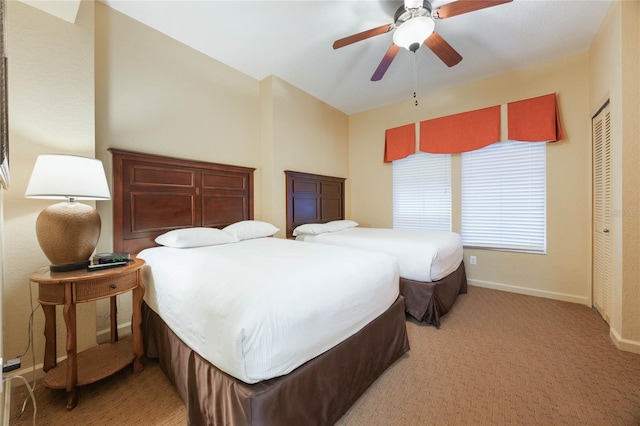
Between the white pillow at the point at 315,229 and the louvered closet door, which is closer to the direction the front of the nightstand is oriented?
the louvered closet door

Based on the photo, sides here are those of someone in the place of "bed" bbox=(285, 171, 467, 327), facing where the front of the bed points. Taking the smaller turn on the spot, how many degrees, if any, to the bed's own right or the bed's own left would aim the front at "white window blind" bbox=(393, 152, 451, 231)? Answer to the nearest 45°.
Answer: approximately 135° to the bed's own left

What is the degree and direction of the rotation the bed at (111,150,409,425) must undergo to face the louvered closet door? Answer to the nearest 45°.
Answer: approximately 45° to its left

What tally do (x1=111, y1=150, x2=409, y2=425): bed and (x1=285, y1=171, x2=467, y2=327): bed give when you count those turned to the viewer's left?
0

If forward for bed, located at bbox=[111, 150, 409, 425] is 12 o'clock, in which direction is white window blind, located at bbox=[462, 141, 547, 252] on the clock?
The white window blind is roughly at 10 o'clock from the bed.

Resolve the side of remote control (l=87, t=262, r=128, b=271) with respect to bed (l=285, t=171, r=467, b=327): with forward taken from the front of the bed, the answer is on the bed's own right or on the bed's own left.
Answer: on the bed's own right

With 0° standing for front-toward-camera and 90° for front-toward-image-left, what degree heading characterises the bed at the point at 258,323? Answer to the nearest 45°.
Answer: approximately 315°

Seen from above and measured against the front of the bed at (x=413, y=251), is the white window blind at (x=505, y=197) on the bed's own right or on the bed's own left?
on the bed's own left

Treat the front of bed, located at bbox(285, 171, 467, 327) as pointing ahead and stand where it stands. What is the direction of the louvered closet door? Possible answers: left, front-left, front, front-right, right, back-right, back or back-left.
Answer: front-left

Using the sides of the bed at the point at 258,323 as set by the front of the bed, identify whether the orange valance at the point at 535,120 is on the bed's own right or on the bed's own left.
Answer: on the bed's own left

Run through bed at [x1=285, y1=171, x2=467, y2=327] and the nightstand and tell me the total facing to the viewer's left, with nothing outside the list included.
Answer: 0
